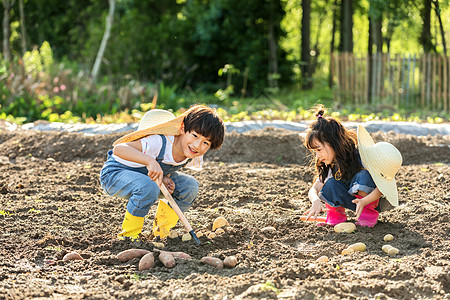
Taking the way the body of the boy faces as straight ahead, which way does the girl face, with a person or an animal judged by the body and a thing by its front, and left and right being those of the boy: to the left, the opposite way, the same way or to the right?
to the right

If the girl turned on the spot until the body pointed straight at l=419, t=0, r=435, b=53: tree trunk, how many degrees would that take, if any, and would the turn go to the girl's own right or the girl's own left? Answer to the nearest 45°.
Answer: approximately 135° to the girl's own right

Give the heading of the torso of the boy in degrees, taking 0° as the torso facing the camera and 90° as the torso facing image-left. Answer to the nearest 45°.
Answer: approximately 315°

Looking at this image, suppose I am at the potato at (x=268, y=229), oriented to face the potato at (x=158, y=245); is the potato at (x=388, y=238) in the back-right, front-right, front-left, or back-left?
back-left

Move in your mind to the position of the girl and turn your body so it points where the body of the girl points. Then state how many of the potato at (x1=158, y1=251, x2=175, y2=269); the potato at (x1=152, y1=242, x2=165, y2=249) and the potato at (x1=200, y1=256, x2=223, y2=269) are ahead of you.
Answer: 3

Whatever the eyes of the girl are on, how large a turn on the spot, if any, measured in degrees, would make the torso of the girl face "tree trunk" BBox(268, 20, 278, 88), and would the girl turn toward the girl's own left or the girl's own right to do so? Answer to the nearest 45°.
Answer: approximately 135° to the girl's own right

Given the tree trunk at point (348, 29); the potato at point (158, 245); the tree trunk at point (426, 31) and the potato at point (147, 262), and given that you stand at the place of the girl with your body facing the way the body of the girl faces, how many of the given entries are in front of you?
2

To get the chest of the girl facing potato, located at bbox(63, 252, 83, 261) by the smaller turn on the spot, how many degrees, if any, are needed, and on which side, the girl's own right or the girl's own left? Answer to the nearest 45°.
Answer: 0° — they already face it

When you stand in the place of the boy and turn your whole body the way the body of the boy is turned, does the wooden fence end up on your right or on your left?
on your left

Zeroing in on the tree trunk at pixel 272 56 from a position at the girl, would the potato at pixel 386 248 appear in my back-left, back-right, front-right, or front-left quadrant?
back-right
